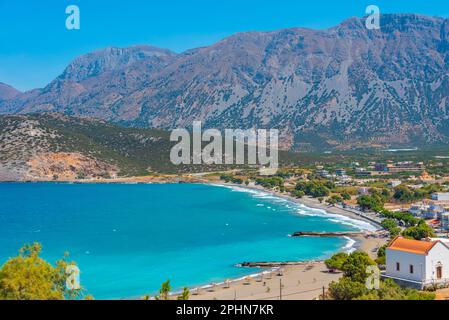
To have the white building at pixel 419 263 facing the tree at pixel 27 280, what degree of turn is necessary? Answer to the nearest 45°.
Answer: approximately 90° to its right

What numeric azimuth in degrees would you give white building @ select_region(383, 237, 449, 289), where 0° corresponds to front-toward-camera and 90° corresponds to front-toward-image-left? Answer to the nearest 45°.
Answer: approximately 315°

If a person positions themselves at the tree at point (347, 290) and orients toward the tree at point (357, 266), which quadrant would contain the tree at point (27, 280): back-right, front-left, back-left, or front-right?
back-left

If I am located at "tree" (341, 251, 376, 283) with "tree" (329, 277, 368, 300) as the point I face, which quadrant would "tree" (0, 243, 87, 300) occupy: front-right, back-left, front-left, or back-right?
front-right

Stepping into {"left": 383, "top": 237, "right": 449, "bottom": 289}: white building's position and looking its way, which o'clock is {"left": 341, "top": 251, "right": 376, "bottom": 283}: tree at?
The tree is roughly at 5 o'clock from the white building.

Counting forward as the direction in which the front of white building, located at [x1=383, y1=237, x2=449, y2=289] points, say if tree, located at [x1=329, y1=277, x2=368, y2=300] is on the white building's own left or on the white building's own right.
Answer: on the white building's own right
